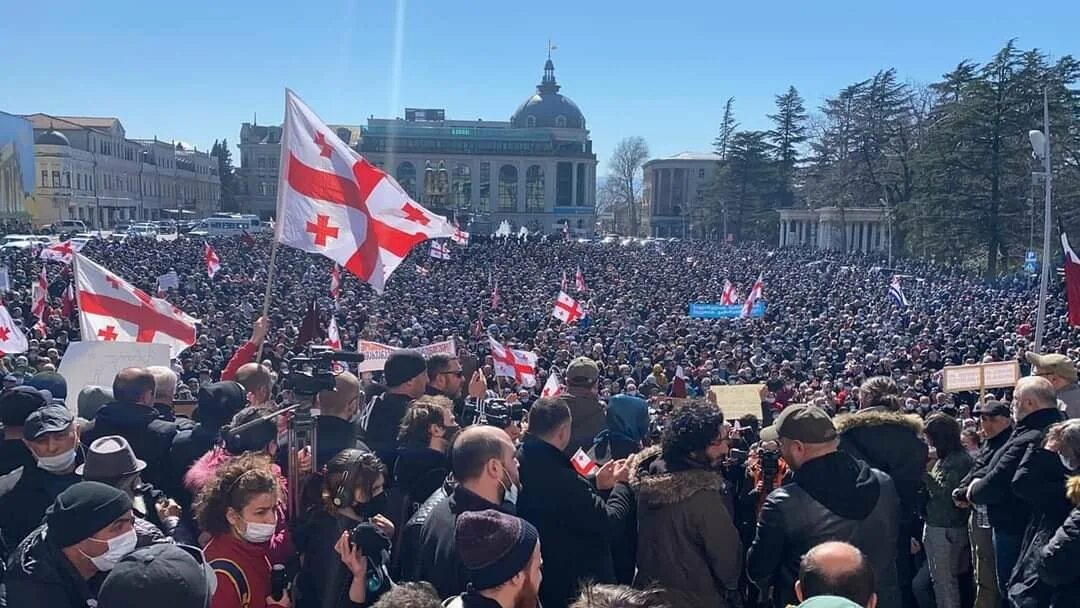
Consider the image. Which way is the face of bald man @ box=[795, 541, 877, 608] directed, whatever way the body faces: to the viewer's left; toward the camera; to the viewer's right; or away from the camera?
away from the camera

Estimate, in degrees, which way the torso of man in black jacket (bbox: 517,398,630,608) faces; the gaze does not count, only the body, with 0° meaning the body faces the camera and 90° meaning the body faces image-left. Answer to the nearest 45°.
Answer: approximately 225°

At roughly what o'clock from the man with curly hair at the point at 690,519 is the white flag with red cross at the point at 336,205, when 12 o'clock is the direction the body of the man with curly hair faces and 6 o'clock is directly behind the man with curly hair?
The white flag with red cross is roughly at 9 o'clock from the man with curly hair.

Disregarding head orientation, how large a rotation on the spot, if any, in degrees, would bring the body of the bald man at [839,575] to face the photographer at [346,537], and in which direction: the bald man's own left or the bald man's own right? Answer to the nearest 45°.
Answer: approximately 90° to the bald man's own left

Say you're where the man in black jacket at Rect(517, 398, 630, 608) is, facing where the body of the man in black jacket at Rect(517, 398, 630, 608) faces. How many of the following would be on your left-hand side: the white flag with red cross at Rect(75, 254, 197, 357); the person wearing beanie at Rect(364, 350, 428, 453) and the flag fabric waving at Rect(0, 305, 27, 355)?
3

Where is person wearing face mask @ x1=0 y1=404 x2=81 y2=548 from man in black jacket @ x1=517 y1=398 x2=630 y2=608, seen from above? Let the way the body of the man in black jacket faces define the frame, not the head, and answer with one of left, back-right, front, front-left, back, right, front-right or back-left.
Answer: back-left

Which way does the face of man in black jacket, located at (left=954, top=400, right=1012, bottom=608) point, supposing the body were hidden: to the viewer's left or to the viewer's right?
to the viewer's left

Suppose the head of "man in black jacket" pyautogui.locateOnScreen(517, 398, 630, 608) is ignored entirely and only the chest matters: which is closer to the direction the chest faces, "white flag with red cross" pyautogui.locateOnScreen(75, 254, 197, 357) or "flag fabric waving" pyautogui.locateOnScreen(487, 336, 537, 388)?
the flag fabric waving

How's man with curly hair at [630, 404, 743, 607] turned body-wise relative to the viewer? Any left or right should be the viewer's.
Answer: facing away from the viewer and to the right of the viewer

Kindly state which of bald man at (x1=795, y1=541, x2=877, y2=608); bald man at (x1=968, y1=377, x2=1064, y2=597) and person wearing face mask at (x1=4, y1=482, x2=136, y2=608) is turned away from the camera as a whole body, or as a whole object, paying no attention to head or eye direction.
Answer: bald man at (x1=795, y1=541, x2=877, y2=608)

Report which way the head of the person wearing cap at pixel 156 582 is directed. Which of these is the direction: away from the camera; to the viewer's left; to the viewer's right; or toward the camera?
away from the camera

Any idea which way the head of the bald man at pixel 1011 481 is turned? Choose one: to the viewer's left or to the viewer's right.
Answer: to the viewer's left
